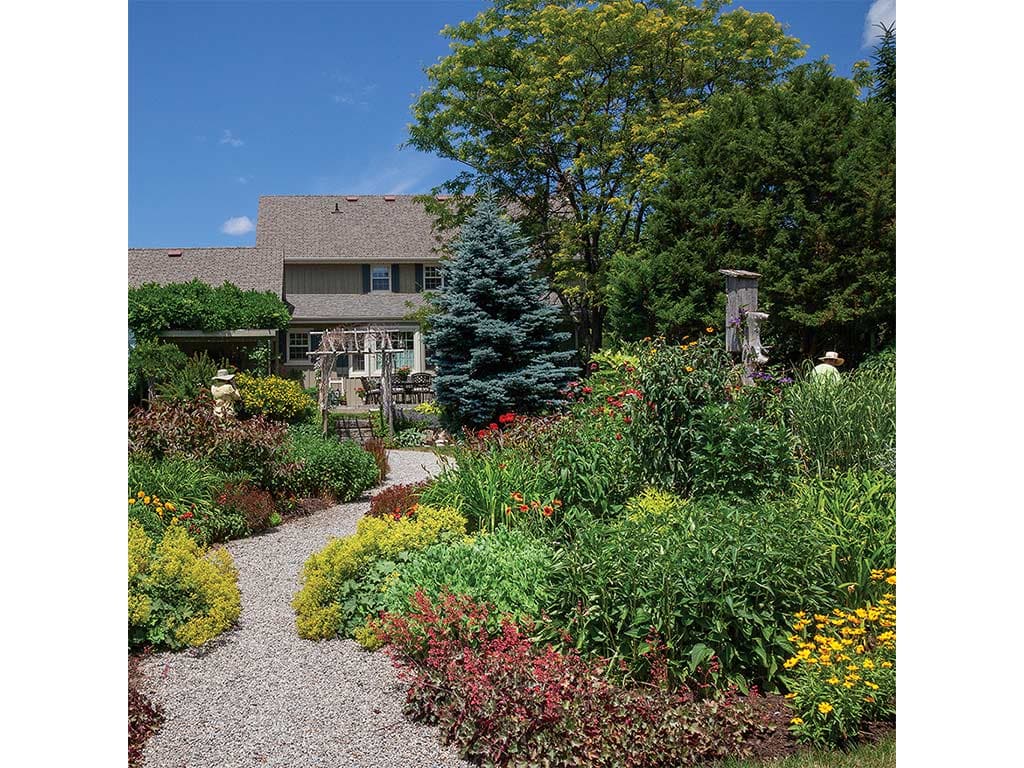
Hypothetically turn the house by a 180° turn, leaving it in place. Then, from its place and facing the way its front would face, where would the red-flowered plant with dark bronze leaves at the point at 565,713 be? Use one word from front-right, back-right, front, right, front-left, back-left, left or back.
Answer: back

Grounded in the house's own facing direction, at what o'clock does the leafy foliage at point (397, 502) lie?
The leafy foliage is roughly at 12 o'clock from the house.

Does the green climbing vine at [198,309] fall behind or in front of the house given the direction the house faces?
in front

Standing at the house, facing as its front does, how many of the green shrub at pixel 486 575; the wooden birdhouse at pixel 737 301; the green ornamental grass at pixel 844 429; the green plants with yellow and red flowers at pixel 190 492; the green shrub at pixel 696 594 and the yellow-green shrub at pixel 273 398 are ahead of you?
6

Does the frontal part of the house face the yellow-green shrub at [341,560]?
yes

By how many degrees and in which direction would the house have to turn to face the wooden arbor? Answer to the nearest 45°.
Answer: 0° — it already faces it

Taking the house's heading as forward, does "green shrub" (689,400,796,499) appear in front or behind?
in front

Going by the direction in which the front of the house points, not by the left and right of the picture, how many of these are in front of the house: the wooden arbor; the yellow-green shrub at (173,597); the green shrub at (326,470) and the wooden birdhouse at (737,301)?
4

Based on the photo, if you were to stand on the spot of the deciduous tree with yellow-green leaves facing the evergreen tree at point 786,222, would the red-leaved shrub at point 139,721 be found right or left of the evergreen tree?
right

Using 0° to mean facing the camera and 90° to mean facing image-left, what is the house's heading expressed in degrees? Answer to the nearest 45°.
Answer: approximately 0°

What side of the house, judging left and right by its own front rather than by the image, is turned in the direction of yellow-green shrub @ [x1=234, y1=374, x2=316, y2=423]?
front

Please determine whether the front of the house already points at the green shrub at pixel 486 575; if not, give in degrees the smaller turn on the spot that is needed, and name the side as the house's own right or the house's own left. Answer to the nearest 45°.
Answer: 0° — it already faces it

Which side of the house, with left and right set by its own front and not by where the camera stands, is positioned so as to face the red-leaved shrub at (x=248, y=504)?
front

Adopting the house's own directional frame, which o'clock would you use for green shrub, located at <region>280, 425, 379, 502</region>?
The green shrub is roughly at 12 o'clock from the house.
